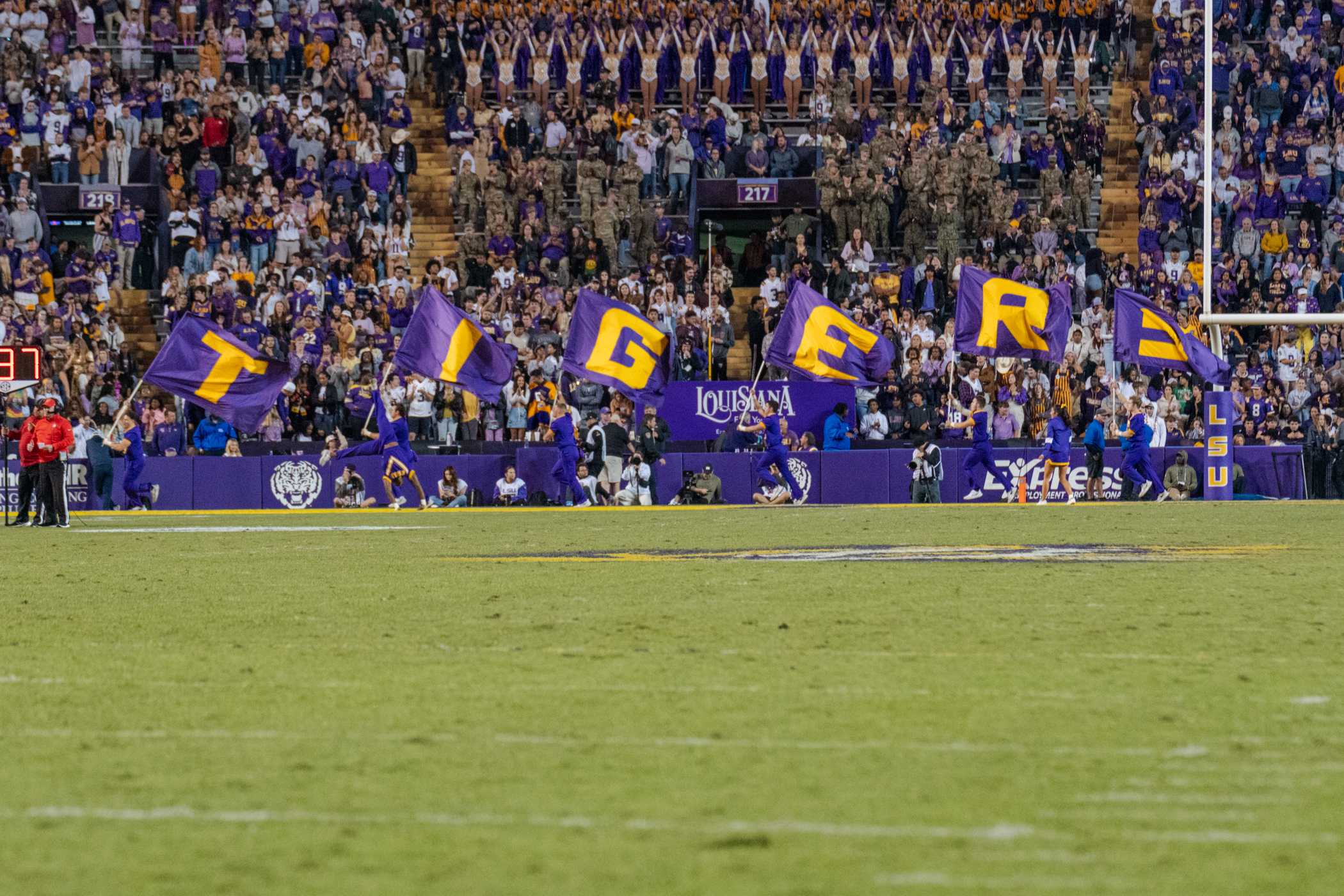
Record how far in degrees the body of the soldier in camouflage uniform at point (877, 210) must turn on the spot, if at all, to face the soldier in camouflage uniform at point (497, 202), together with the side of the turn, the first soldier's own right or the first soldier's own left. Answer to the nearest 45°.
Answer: approximately 90° to the first soldier's own right

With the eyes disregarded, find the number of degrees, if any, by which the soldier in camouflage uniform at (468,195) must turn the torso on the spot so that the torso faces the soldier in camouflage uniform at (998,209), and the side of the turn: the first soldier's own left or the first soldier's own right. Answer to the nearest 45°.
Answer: approximately 90° to the first soldier's own left

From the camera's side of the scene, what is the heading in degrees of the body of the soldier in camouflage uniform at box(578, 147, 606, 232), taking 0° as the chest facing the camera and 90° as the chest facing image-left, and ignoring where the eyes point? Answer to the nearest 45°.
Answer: approximately 0°

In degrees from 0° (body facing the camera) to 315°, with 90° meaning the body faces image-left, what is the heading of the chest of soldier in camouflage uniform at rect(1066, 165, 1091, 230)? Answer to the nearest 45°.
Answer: approximately 0°

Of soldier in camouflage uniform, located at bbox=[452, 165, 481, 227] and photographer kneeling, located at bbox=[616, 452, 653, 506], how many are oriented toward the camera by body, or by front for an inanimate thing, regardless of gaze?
2

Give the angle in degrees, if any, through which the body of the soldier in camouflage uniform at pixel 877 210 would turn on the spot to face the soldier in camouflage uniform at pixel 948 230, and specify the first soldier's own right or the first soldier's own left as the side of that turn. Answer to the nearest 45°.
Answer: approximately 90° to the first soldier's own left

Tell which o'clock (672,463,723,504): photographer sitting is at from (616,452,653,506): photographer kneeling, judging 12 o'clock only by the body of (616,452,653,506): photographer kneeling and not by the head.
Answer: (672,463,723,504): photographer sitting is roughly at 9 o'clock from (616,452,653,506): photographer kneeling.

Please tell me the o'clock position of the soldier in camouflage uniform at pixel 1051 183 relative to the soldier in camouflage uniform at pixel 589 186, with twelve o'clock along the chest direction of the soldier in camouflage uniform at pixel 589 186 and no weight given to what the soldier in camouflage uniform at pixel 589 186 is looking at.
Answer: the soldier in camouflage uniform at pixel 1051 183 is roughly at 9 o'clock from the soldier in camouflage uniform at pixel 589 186.
